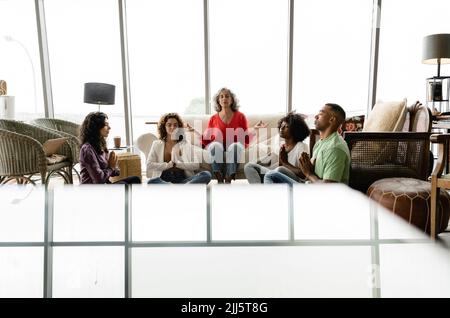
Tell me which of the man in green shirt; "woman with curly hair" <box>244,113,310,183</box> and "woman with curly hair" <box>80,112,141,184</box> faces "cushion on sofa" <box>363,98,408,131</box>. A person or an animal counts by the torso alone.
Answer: "woman with curly hair" <box>80,112,141,184</box>

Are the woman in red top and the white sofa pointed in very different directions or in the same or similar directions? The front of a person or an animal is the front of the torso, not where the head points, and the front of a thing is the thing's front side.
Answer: same or similar directions

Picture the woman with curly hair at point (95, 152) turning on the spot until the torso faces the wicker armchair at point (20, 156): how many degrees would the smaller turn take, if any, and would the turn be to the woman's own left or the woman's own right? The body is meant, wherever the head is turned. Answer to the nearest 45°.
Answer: approximately 135° to the woman's own left

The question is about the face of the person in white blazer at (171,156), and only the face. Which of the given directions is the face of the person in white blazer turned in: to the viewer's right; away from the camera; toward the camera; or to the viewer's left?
toward the camera

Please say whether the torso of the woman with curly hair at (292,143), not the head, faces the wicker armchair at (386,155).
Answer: no

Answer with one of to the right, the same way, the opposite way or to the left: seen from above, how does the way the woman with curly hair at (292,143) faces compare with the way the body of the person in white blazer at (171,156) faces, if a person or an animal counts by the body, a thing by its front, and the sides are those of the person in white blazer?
to the right

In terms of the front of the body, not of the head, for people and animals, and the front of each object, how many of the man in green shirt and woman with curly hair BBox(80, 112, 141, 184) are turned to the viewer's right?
1

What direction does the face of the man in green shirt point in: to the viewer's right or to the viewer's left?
to the viewer's left

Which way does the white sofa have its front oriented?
toward the camera

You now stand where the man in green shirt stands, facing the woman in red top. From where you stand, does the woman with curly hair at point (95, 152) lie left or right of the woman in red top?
left

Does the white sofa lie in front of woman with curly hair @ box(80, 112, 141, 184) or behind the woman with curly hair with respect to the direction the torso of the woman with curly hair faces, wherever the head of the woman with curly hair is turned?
in front

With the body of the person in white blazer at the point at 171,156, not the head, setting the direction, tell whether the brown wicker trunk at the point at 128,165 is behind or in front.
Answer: behind

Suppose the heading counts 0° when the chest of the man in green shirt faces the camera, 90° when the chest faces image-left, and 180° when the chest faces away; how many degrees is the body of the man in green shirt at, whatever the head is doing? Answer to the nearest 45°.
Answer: approximately 90°

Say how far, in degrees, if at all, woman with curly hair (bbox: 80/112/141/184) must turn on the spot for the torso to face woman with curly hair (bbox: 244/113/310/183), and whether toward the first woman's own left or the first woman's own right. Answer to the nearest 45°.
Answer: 0° — they already face them

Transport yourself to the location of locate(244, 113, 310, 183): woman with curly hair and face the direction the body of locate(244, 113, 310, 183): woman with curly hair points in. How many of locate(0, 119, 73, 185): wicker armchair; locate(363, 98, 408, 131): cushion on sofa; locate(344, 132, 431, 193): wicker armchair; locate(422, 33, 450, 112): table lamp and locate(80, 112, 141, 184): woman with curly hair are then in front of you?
2

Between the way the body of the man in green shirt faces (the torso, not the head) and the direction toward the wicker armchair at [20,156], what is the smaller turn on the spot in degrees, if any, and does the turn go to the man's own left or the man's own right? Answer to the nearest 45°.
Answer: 0° — they already face it

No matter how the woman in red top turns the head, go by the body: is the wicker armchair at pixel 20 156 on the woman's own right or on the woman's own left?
on the woman's own right

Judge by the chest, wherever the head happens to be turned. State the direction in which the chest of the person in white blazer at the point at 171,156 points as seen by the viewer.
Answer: toward the camera

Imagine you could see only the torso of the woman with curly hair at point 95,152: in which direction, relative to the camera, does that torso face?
to the viewer's right

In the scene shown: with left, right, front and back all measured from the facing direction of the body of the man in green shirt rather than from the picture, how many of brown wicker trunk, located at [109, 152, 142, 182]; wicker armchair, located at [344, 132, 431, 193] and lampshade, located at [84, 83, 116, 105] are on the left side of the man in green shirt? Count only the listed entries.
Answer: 0
